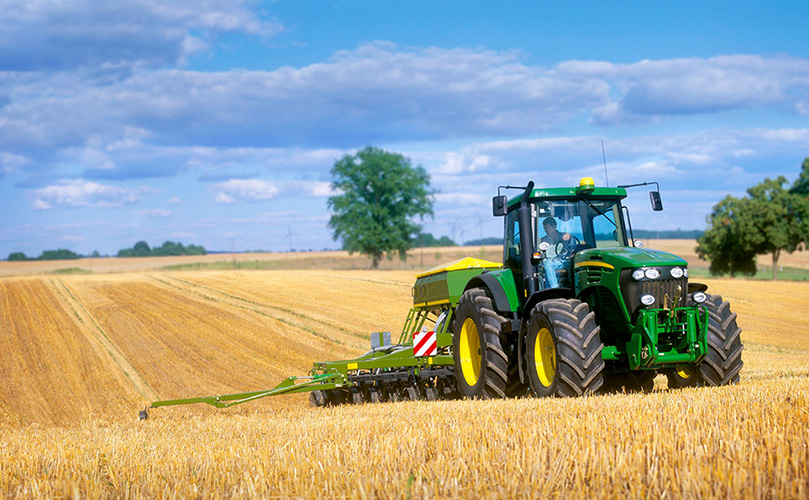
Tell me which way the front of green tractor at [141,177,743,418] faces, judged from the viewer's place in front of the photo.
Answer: facing the viewer and to the right of the viewer
